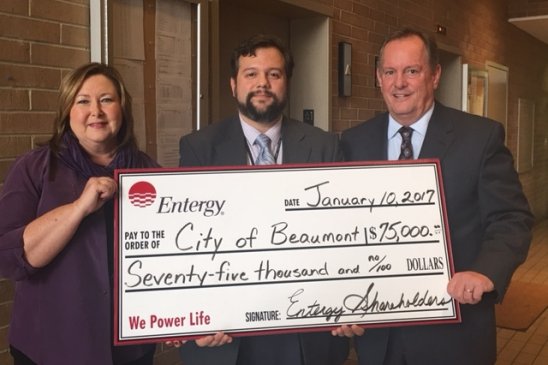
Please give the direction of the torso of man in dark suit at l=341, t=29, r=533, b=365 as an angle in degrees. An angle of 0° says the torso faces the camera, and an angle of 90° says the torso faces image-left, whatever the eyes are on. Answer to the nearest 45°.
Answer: approximately 45°

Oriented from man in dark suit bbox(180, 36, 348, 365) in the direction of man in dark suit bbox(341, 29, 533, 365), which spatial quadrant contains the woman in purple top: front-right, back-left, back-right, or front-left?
back-right

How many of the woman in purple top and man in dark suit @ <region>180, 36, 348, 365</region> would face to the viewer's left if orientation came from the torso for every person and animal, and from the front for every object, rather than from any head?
0

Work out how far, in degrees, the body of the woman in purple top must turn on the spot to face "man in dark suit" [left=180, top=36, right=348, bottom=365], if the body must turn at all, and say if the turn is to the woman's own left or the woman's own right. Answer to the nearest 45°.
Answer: approximately 45° to the woman's own left

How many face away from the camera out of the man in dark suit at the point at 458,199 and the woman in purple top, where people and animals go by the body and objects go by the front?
0

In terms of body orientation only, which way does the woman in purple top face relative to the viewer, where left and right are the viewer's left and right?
facing the viewer and to the right of the viewer

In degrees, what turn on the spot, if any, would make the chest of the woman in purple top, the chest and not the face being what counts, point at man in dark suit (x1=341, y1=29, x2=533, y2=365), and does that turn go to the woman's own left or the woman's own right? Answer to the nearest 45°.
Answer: approximately 45° to the woman's own left

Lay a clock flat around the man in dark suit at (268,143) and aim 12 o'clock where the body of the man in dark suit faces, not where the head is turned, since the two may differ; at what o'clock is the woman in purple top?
The woman in purple top is roughly at 2 o'clock from the man in dark suit.

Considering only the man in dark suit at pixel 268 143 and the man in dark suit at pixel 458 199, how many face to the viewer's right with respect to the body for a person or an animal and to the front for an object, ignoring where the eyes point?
0

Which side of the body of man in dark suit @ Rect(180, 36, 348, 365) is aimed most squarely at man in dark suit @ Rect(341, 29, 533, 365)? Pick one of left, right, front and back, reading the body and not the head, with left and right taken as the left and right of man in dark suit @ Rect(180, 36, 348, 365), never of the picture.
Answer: left
